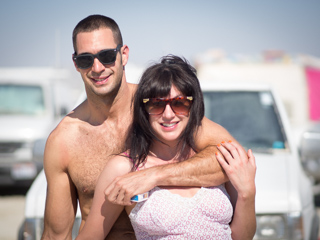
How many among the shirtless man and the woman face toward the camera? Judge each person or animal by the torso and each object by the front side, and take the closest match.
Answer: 2

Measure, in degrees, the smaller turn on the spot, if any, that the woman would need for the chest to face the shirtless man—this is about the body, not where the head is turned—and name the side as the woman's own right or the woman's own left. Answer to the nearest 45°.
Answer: approximately 135° to the woman's own right

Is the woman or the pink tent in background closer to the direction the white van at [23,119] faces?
the woman

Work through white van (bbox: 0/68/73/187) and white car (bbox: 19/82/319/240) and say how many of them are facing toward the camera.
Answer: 2

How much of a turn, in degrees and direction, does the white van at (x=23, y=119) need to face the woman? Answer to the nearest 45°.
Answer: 0° — it already faces them

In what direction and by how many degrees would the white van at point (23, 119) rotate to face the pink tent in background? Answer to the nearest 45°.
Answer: approximately 135° to its left

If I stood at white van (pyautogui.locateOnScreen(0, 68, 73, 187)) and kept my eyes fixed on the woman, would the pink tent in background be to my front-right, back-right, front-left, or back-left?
back-left

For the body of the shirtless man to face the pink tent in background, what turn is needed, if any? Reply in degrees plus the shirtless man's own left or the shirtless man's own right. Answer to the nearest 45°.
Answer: approximately 135° to the shirtless man's own left
